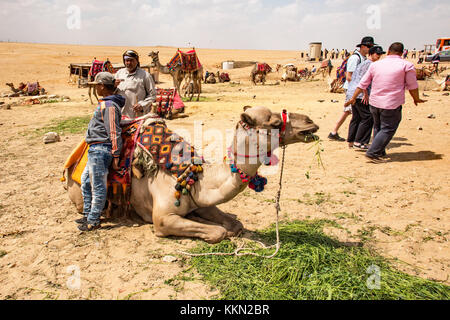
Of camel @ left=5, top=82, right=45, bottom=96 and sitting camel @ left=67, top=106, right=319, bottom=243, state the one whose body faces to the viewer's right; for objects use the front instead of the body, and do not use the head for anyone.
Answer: the sitting camel

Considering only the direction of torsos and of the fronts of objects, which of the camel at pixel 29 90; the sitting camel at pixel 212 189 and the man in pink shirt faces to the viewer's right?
the sitting camel

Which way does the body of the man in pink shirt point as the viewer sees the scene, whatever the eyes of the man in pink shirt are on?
away from the camera

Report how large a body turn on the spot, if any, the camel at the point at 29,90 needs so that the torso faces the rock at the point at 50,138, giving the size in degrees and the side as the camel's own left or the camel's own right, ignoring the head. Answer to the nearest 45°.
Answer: approximately 90° to the camel's own left

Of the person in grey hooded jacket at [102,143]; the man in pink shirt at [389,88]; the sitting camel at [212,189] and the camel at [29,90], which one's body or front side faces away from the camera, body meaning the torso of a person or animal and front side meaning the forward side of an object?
the man in pink shirt

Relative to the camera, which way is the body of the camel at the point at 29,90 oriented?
to the viewer's left

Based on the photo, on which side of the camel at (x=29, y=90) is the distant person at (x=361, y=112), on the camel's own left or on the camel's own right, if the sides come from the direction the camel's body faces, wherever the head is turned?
on the camel's own left

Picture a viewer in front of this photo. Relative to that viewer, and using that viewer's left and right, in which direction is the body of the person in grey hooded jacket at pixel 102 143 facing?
facing to the left of the viewer

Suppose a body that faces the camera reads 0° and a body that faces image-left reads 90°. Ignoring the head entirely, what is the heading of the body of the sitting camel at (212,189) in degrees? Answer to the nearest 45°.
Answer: approximately 270°

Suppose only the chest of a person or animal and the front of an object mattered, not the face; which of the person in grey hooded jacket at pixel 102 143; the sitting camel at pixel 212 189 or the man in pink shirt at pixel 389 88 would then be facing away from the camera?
the man in pink shirt
